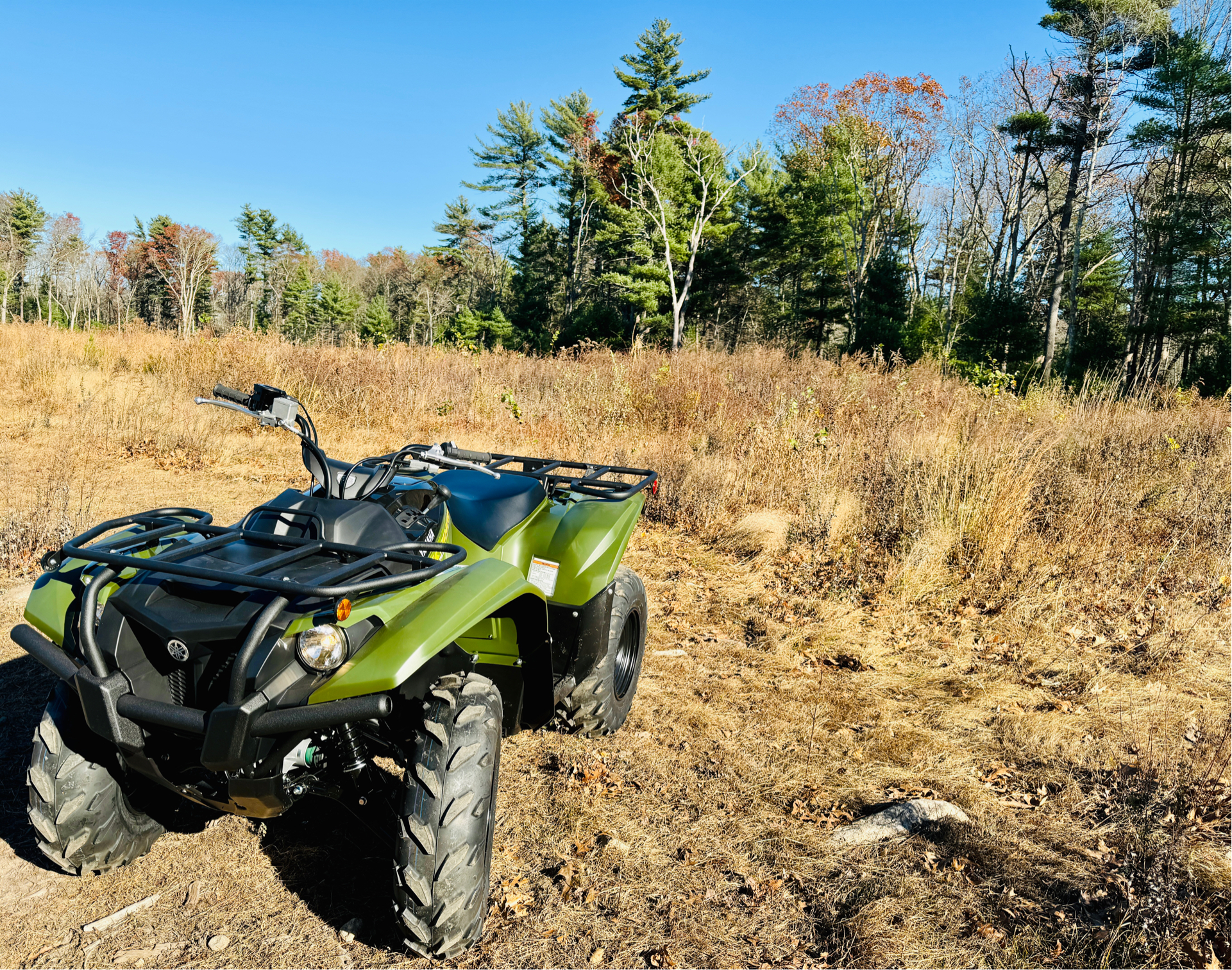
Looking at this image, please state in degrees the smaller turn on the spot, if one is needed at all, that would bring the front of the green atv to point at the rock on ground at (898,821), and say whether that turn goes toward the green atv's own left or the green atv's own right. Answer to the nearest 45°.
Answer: approximately 135° to the green atv's own left

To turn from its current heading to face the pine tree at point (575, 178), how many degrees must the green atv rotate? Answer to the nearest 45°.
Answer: approximately 135° to its right

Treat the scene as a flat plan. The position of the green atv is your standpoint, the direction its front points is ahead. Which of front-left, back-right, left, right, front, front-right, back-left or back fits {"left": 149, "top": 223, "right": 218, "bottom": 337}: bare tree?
back-right

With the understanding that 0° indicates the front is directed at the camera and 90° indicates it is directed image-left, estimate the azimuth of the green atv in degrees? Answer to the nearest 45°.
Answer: approximately 45°

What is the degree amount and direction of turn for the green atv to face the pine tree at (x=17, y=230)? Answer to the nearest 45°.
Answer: approximately 135° to its right

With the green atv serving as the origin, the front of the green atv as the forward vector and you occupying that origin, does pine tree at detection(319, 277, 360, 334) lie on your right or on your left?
on your right

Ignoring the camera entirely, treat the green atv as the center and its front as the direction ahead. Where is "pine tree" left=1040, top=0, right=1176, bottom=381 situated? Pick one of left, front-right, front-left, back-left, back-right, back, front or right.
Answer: back

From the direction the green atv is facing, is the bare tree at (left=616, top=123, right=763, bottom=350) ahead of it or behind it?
behind

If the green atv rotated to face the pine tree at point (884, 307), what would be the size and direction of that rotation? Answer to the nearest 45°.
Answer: approximately 180°
